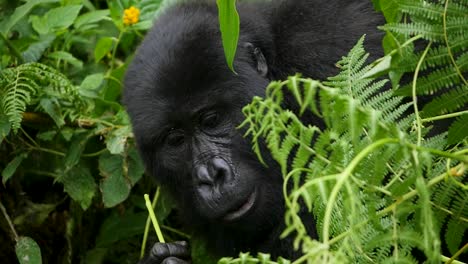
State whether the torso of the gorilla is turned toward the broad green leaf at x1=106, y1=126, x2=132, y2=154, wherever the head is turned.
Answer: no

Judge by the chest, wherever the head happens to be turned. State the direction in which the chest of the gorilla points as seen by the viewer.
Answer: toward the camera

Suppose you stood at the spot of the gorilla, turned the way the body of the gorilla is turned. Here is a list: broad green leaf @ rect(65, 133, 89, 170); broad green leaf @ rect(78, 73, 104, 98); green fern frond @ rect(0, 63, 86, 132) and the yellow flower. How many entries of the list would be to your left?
0

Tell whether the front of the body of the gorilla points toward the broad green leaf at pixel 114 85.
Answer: no

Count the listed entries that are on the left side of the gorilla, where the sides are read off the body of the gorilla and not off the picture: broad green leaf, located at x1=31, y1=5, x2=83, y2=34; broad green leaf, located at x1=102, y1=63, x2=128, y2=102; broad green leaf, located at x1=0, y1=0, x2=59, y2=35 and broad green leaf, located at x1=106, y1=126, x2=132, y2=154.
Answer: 0

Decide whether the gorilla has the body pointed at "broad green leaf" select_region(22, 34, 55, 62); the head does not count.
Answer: no

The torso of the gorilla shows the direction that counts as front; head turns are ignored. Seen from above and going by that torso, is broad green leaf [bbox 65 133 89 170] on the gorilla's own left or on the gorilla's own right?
on the gorilla's own right

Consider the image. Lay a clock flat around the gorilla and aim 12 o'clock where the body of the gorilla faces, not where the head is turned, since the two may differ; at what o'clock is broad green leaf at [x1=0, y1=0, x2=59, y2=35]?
The broad green leaf is roughly at 4 o'clock from the gorilla.
